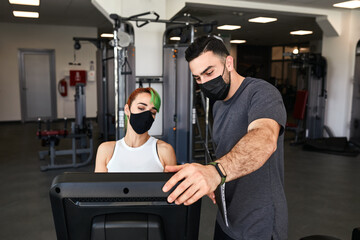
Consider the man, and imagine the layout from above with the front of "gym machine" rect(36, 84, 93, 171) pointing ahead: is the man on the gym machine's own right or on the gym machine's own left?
on the gym machine's own left

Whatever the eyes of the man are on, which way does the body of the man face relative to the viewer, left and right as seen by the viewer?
facing the viewer and to the left of the viewer

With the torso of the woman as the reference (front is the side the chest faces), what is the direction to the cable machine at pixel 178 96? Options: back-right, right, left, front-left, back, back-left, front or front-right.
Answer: back

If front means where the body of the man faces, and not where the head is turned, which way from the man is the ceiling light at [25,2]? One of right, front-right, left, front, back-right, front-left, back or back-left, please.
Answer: right

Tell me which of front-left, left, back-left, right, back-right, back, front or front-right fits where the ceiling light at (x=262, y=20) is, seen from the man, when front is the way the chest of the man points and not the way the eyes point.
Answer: back-right

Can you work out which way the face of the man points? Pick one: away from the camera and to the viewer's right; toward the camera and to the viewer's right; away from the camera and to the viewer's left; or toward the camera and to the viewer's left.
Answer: toward the camera and to the viewer's left

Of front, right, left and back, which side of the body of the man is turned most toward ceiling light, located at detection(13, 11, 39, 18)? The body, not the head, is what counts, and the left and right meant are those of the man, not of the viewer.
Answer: right

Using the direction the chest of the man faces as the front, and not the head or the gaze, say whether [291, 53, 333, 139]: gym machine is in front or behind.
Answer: behind

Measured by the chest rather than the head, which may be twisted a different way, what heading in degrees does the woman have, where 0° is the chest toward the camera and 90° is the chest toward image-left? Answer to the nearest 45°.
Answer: approximately 0°
